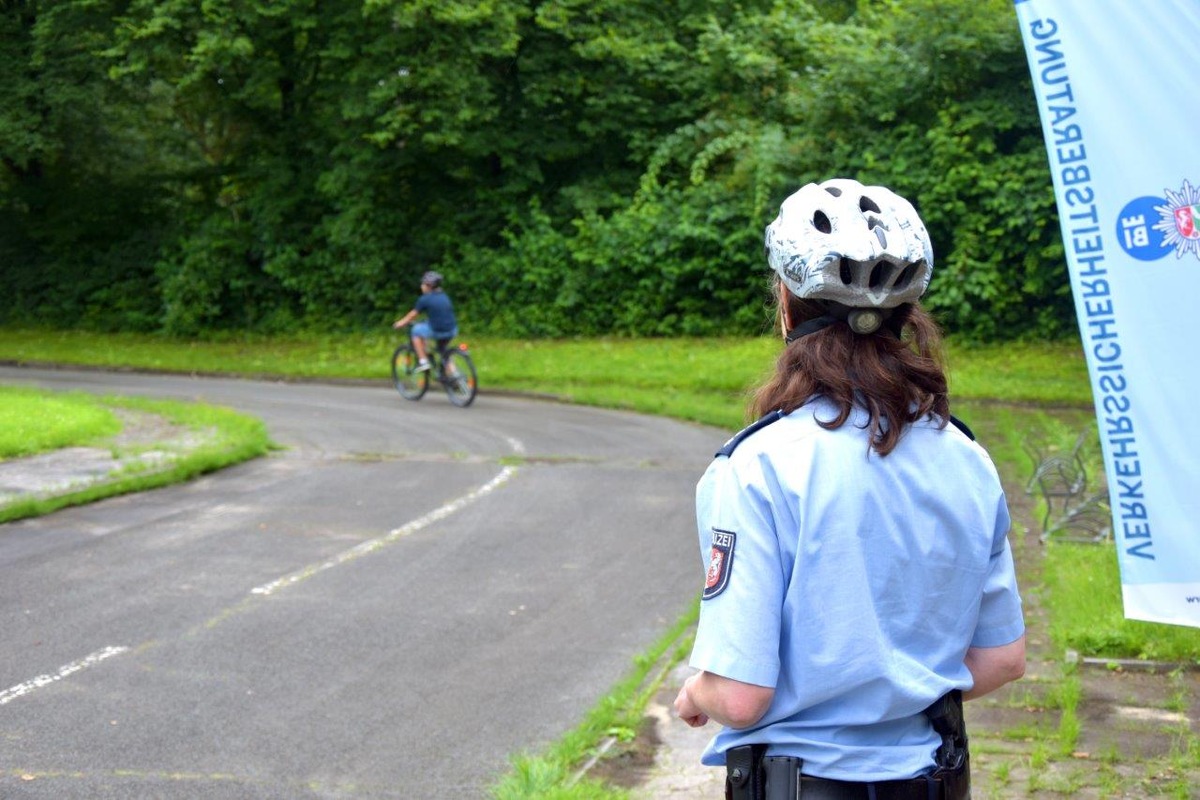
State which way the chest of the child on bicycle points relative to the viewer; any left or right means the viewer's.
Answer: facing away from the viewer and to the left of the viewer

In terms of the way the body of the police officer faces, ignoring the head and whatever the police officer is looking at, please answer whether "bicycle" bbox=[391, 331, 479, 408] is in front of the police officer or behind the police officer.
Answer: in front

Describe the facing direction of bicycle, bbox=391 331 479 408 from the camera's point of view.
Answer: facing away from the viewer and to the left of the viewer

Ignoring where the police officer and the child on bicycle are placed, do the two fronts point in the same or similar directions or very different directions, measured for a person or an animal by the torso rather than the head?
same or similar directions

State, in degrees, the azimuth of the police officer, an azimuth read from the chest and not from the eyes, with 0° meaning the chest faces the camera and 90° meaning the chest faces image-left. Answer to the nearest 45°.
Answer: approximately 135°

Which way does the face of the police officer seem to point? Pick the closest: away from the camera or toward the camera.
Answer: away from the camera

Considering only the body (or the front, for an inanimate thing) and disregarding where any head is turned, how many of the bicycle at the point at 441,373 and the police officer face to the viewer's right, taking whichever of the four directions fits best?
0

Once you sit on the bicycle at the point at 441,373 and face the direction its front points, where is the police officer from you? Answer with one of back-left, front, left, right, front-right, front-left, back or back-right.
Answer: back-left

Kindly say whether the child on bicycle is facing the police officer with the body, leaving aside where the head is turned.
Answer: no

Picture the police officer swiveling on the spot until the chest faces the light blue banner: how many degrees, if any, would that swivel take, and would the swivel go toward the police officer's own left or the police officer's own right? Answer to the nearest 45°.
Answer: approximately 45° to the police officer's own right
